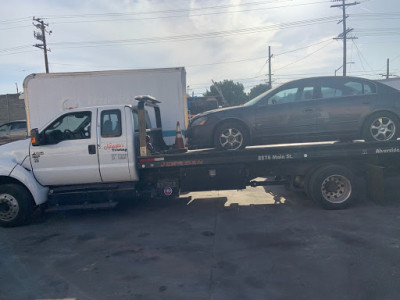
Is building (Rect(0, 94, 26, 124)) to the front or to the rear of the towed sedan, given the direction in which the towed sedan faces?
to the front

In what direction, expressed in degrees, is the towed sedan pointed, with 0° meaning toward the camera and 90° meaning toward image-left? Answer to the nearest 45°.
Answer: approximately 90°

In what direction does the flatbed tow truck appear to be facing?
to the viewer's left

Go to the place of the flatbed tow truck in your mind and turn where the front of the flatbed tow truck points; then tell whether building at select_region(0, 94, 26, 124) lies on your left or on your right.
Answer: on your right
